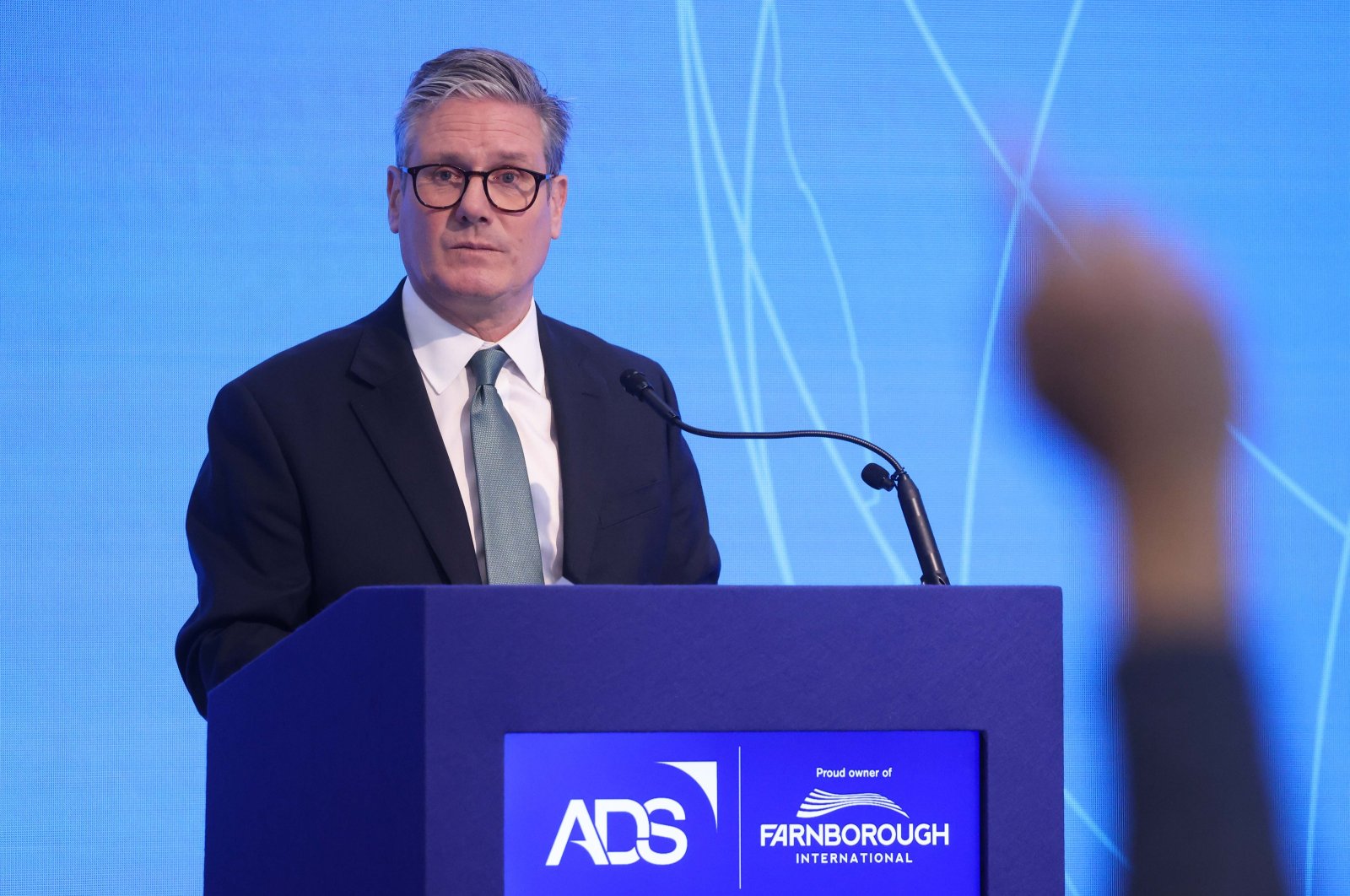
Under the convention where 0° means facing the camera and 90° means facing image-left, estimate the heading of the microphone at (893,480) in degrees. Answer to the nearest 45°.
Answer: approximately 90°
